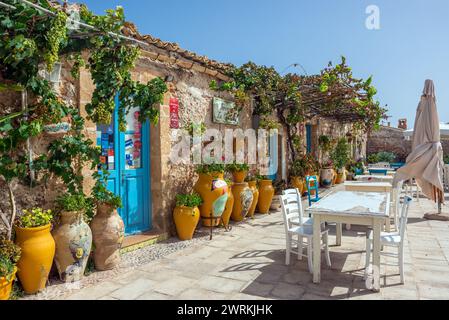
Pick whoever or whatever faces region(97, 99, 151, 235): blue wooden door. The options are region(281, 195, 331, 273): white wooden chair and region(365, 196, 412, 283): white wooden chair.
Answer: region(365, 196, 412, 283): white wooden chair

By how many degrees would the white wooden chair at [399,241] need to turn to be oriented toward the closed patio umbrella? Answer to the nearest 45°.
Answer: approximately 90° to its right

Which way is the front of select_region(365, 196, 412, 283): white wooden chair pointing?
to the viewer's left

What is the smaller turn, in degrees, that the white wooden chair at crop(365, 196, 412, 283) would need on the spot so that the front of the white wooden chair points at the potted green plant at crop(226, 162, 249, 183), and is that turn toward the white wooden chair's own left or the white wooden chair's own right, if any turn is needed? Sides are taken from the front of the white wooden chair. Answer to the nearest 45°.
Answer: approximately 45° to the white wooden chair's own right

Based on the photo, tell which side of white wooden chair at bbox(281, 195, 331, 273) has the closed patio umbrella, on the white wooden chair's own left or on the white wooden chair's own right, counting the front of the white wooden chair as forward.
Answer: on the white wooden chair's own left

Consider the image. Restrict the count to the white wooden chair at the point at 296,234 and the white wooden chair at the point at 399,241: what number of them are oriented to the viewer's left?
1

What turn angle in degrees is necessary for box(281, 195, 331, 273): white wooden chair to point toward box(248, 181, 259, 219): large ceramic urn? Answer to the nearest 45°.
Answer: approximately 135° to its left

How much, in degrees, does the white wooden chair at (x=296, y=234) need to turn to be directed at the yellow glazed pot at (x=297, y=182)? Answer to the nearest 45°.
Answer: approximately 135° to its left

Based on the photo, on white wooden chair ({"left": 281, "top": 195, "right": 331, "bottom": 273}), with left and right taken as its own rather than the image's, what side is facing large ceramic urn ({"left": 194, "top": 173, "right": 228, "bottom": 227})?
back

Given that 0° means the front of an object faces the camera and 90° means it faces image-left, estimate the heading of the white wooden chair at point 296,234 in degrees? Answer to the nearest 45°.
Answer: approximately 315°
